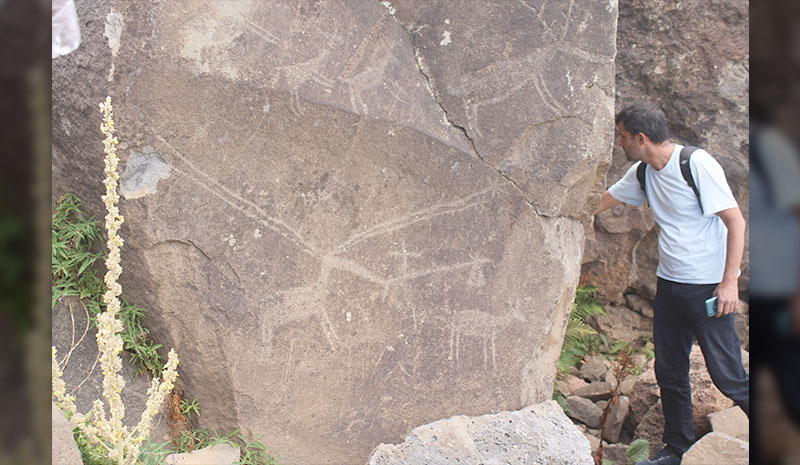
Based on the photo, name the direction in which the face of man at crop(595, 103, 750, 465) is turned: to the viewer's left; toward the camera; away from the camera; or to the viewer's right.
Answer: to the viewer's left

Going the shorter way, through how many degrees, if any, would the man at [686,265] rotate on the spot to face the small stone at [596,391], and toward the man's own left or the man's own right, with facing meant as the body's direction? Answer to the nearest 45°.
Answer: approximately 90° to the man's own right

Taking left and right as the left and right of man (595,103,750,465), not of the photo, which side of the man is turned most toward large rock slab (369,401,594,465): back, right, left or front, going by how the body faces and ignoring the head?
front

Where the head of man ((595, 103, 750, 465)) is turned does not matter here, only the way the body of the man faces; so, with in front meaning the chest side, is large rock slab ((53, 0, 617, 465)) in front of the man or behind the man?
in front

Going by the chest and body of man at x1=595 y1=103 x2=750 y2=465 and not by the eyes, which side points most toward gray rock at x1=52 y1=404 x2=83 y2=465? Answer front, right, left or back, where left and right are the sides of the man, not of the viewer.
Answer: front

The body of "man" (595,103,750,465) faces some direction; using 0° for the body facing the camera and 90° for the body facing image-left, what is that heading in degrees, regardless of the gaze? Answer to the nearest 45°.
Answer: approximately 45°

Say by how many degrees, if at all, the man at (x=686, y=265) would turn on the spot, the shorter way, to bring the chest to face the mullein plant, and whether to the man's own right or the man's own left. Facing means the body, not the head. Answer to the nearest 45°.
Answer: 0° — they already face it

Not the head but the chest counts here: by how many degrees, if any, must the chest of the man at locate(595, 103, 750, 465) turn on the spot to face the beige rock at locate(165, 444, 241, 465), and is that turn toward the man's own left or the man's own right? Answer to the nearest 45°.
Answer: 0° — they already face it

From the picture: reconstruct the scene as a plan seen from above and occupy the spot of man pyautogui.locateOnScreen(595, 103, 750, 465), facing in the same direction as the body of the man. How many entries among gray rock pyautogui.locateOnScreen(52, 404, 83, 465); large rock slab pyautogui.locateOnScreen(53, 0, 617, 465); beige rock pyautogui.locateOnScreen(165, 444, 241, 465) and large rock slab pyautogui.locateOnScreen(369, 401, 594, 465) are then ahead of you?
4
